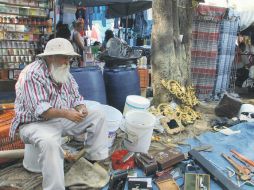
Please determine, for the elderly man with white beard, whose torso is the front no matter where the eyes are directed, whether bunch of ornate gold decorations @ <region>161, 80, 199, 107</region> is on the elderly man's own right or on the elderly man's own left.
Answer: on the elderly man's own left

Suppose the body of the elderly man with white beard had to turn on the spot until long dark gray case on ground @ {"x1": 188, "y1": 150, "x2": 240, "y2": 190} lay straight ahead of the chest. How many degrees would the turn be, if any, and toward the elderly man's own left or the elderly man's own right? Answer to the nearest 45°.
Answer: approximately 45° to the elderly man's own left

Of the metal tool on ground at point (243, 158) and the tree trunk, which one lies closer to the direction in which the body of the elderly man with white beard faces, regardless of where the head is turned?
the metal tool on ground

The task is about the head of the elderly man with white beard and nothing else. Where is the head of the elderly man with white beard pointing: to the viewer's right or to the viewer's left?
to the viewer's right

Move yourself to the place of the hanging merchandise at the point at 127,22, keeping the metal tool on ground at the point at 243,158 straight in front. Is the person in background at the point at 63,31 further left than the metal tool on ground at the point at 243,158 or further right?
right

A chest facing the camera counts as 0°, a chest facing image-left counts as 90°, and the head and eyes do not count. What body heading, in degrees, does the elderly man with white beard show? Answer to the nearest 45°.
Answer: approximately 315°

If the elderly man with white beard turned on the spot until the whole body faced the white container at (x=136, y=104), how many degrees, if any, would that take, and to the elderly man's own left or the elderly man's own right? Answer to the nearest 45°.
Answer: approximately 90° to the elderly man's own left

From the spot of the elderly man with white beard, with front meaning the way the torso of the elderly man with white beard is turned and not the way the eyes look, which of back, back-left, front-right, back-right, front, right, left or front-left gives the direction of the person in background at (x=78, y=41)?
back-left

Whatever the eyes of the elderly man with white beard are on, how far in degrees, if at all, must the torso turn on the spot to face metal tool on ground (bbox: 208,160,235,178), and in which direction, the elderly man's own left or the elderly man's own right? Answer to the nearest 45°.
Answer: approximately 45° to the elderly man's own left

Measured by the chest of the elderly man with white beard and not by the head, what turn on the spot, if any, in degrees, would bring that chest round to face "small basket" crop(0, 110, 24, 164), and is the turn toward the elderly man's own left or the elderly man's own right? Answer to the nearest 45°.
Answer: approximately 180°

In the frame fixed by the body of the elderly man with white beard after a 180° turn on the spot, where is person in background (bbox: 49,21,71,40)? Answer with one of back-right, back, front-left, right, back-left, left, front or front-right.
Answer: front-right

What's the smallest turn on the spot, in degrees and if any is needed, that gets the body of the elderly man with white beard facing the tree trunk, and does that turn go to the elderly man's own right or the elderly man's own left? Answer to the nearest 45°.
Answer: approximately 90° to the elderly man's own left
